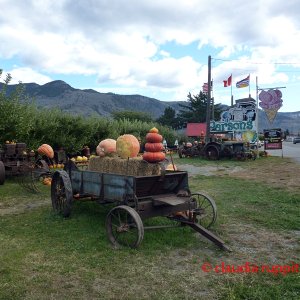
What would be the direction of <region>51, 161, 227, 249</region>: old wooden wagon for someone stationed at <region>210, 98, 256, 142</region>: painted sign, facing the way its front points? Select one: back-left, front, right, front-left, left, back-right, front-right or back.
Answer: front

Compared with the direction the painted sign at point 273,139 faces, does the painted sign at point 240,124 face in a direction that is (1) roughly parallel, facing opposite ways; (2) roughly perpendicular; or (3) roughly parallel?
roughly parallel

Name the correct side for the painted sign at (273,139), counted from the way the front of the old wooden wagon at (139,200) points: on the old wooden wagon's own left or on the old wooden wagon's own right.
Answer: on the old wooden wagon's own left

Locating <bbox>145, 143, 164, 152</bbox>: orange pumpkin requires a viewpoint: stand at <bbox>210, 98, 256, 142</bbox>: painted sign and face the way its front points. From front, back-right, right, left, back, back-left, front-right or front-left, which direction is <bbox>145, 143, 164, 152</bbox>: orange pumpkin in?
front

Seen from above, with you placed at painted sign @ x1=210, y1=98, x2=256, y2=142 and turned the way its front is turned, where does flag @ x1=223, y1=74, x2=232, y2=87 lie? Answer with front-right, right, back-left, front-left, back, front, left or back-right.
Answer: back

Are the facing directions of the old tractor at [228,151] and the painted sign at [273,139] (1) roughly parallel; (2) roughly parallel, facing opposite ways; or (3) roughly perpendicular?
roughly perpendicular

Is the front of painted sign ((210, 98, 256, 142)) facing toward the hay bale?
yes

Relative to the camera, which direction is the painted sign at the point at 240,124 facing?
toward the camera

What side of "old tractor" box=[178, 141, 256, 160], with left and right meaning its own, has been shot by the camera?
right

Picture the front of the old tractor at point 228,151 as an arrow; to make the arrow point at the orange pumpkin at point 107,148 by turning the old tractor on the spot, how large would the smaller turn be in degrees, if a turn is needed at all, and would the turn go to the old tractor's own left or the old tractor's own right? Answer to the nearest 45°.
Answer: approximately 90° to the old tractor's own right

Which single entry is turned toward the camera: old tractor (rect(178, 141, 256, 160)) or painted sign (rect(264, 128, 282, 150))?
the painted sign

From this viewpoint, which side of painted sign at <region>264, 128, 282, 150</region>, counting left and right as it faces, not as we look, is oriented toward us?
front
